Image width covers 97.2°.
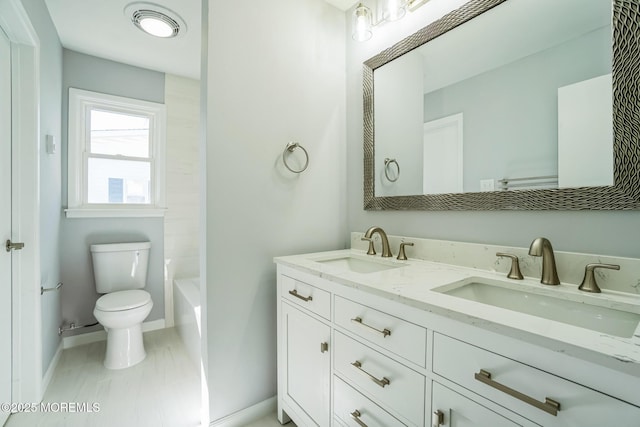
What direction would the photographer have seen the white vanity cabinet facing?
facing the viewer and to the left of the viewer

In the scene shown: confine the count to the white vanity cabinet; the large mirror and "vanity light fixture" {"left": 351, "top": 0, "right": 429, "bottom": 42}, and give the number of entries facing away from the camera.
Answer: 0

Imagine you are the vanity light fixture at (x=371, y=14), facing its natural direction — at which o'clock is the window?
The window is roughly at 2 o'clock from the vanity light fixture.

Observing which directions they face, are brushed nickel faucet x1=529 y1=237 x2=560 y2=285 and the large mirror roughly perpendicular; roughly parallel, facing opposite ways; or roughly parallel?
roughly parallel

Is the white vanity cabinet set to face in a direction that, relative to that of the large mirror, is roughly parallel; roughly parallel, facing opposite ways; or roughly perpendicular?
roughly parallel

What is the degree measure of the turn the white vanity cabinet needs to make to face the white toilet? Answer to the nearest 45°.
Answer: approximately 45° to its right

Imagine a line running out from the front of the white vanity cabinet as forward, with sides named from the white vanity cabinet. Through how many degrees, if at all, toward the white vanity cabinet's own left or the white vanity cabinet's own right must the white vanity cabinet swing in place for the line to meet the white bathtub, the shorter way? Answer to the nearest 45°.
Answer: approximately 45° to the white vanity cabinet's own right

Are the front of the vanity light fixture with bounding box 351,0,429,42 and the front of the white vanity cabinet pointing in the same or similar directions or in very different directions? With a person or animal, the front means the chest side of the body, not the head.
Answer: same or similar directions
